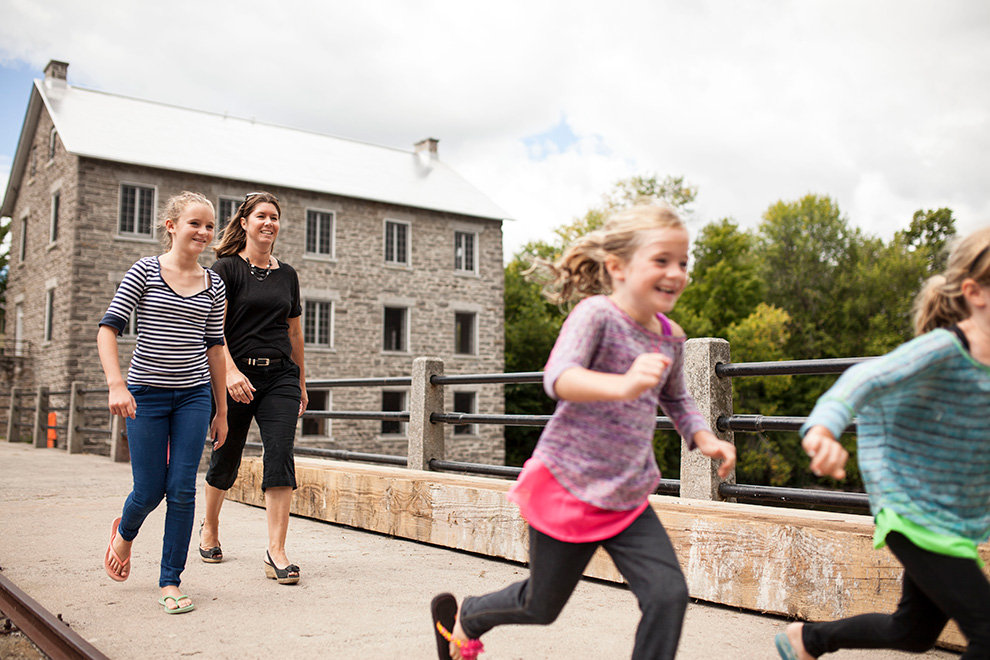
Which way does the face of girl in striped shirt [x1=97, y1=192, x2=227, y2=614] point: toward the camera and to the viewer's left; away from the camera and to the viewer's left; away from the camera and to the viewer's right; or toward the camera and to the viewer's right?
toward the camera and to the viewer's right

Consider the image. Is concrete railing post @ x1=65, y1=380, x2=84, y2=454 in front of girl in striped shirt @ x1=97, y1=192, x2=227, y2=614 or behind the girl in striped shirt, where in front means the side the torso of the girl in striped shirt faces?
behind

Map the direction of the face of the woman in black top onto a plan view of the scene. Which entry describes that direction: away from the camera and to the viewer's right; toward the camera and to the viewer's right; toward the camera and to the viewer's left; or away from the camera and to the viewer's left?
toward the camera and to the viewer's right

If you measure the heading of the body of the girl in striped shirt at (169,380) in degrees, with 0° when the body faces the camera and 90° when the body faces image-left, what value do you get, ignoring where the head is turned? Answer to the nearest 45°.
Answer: approximately 315°

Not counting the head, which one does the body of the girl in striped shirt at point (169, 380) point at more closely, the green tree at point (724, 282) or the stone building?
the green tree

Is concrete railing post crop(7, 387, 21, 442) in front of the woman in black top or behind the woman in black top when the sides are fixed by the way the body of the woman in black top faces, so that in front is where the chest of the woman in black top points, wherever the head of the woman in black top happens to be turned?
behind

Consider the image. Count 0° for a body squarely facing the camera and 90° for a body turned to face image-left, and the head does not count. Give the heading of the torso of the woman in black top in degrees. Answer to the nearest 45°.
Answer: approximately 315°

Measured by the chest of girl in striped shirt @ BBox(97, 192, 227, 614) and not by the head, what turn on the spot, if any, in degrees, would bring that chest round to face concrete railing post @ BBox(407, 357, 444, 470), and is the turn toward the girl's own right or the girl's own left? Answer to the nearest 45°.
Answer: approximately 90° to the girl's own left

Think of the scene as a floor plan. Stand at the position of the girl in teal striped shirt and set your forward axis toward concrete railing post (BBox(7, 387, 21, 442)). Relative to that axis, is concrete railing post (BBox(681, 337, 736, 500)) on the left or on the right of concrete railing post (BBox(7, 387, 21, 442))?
right

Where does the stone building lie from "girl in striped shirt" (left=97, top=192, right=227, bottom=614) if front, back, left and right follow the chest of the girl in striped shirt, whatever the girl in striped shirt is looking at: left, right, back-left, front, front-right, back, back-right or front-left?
back-left
